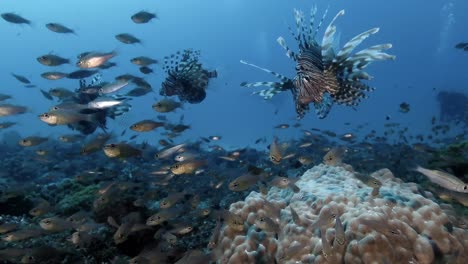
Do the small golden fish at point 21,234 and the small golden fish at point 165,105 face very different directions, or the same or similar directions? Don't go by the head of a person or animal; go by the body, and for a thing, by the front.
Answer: same or similar directions

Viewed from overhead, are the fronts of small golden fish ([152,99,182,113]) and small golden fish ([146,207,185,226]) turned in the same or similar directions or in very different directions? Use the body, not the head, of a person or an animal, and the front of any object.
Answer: same or similar directions

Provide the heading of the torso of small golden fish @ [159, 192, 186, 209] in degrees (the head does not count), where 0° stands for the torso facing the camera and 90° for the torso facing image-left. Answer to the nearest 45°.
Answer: approximately 90°

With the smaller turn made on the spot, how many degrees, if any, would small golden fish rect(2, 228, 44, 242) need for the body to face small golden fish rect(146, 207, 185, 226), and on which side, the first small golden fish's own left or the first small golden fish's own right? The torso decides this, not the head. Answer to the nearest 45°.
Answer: approximately 135° to the first small golden fish's own left

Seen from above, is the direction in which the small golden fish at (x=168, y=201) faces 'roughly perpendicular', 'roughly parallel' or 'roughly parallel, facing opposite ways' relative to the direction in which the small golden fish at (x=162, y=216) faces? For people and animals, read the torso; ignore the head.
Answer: roughly parallel

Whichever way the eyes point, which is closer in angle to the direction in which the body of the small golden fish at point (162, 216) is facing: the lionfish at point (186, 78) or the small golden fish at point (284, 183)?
the lionfish

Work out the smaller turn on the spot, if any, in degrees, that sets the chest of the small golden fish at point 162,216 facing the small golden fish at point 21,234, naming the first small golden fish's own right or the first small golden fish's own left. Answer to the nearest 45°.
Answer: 0° — it already faces it

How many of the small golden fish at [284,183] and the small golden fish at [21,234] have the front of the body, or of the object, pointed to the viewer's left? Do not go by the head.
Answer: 2

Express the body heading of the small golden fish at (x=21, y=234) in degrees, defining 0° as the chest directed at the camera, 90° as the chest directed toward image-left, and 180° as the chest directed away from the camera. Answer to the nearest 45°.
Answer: approximately 90°

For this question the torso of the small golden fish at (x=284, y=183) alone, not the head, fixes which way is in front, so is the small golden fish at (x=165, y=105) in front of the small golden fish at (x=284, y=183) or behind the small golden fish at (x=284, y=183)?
in front

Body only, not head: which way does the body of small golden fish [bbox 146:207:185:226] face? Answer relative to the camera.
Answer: to the viewer's left

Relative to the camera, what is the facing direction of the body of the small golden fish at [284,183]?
to the viewer's left

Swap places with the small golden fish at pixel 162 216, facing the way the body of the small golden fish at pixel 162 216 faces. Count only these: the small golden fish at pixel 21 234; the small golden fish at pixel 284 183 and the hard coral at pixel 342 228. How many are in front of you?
1

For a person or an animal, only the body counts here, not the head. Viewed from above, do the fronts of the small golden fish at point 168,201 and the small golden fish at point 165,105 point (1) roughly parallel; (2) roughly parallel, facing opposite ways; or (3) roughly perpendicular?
roughly parallel
